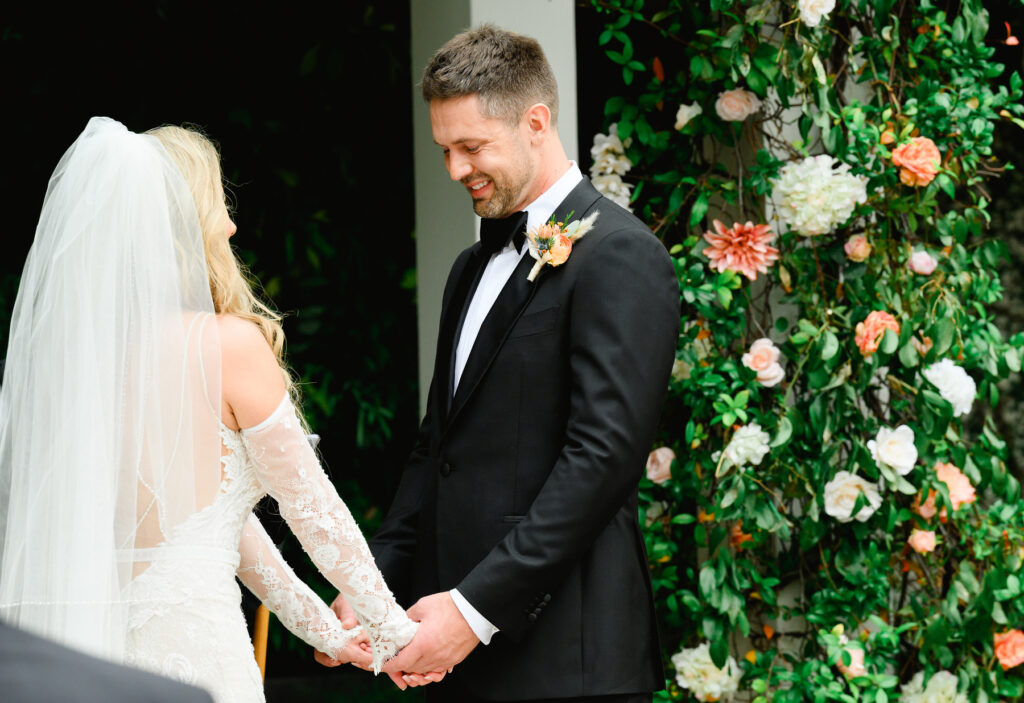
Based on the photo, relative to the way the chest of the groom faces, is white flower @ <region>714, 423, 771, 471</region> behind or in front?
behind

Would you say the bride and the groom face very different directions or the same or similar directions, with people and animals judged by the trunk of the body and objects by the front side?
very different directions

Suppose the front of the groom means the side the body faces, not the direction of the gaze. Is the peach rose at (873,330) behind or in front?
behind

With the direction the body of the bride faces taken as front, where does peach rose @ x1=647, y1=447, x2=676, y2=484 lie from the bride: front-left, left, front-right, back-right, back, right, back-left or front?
front

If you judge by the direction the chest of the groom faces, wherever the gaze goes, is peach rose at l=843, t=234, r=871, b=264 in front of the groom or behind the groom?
behind

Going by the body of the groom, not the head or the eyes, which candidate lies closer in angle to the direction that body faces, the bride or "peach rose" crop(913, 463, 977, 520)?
the bride

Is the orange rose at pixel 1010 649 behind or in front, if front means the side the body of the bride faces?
in front

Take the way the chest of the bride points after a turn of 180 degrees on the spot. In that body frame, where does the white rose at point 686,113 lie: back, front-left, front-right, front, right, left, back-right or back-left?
back

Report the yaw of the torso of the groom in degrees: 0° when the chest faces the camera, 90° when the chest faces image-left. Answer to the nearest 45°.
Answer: approximately 45°

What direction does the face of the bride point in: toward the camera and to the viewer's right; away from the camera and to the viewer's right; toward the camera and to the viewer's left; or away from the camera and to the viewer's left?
away from the camera and to the viewer's right

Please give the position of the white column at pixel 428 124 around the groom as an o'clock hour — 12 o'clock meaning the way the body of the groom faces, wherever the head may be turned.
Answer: The white column is roughly at 4 o'clock from the groom.

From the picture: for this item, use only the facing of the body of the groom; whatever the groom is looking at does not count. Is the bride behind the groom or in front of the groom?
in front

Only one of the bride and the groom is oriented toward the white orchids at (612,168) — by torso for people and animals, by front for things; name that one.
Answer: the bride

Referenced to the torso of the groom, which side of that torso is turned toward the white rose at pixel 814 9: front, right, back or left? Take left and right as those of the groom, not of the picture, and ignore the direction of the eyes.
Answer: back

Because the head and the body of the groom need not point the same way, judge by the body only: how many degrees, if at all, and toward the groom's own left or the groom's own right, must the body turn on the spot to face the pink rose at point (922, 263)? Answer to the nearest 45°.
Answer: approximately 180°

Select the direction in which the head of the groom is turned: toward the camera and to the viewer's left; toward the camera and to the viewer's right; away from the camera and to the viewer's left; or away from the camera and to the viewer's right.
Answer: toward the camera and to the viewer's left

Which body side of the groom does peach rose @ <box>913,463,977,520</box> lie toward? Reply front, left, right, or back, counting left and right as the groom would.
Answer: back

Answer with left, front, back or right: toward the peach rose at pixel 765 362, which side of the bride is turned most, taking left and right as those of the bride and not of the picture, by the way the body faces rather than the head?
front

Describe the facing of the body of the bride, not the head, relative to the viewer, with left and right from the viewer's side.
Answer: facing away from the viewer and to the right of the viewer
